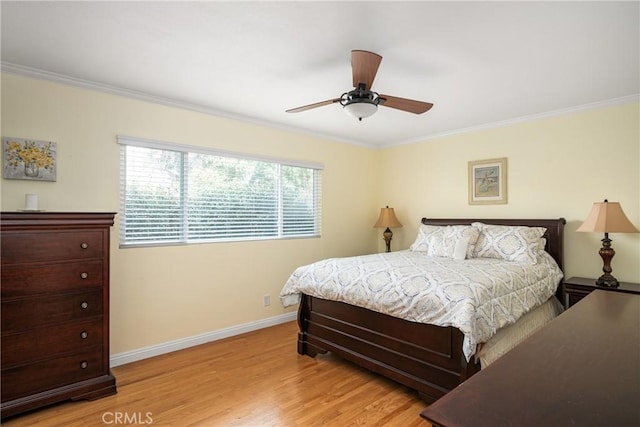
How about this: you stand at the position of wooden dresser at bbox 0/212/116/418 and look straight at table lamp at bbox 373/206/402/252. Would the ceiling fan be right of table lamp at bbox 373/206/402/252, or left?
right

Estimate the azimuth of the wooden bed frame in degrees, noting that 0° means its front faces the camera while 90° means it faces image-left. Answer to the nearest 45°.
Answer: approximately 45°

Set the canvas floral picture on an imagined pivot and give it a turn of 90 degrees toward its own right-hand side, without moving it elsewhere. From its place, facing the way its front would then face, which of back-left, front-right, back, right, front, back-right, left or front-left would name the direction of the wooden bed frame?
back-left

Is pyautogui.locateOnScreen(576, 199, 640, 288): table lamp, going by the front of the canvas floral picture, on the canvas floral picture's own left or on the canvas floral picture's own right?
on the canvas floral picture's own left

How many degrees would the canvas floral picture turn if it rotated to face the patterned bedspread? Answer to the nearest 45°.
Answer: approximately 45° to its left

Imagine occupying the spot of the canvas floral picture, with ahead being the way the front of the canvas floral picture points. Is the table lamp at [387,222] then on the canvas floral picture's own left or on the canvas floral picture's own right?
on the canvas floral picture's own left

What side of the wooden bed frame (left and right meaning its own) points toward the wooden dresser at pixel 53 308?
front

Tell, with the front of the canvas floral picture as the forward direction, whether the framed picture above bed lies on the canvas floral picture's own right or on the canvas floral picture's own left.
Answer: on the canvas floral picture's own left

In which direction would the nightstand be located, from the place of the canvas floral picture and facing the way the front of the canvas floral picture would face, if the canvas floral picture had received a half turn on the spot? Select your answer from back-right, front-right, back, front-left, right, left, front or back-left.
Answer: back-right
